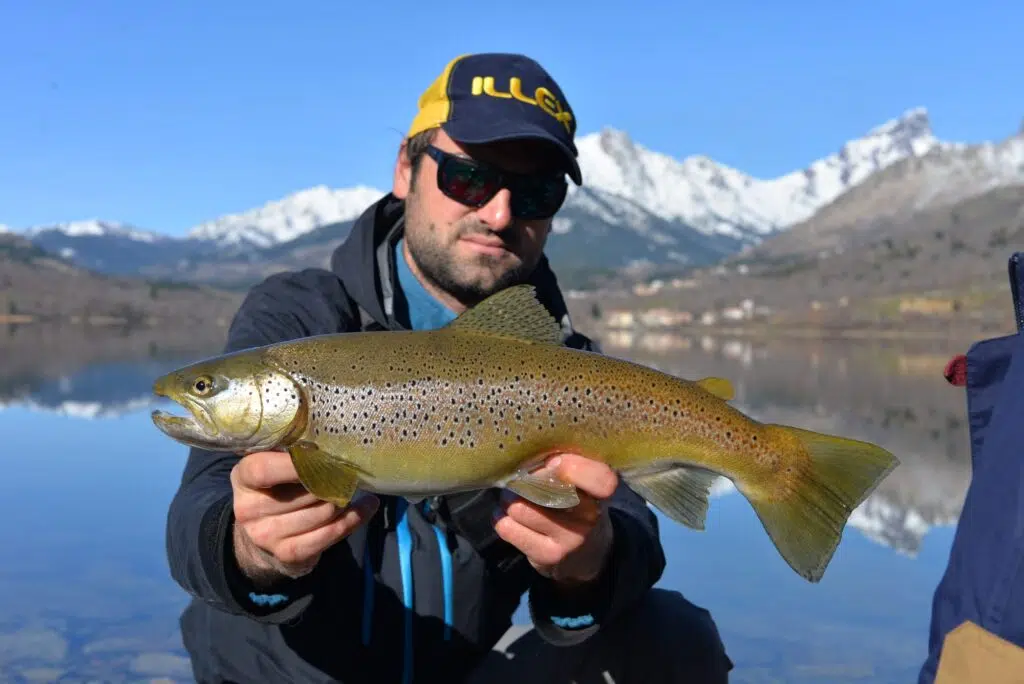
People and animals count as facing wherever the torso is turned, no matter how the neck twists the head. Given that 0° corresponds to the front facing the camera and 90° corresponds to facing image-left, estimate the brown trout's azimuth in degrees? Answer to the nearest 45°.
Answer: approximately 90°
